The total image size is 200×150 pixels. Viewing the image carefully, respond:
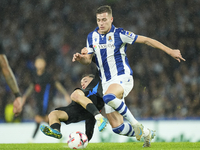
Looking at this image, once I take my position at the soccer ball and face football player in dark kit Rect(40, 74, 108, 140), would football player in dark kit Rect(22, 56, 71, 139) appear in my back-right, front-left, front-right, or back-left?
front-left

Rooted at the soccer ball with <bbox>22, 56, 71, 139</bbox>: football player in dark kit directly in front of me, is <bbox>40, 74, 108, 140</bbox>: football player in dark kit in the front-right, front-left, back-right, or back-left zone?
front-right

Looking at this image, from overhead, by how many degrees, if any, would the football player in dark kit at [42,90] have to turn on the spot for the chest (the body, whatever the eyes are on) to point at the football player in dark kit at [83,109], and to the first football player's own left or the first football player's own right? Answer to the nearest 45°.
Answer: approximately 45° to the first football player's own left

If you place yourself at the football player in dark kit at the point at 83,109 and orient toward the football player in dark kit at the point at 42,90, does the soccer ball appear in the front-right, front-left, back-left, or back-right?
back-left
